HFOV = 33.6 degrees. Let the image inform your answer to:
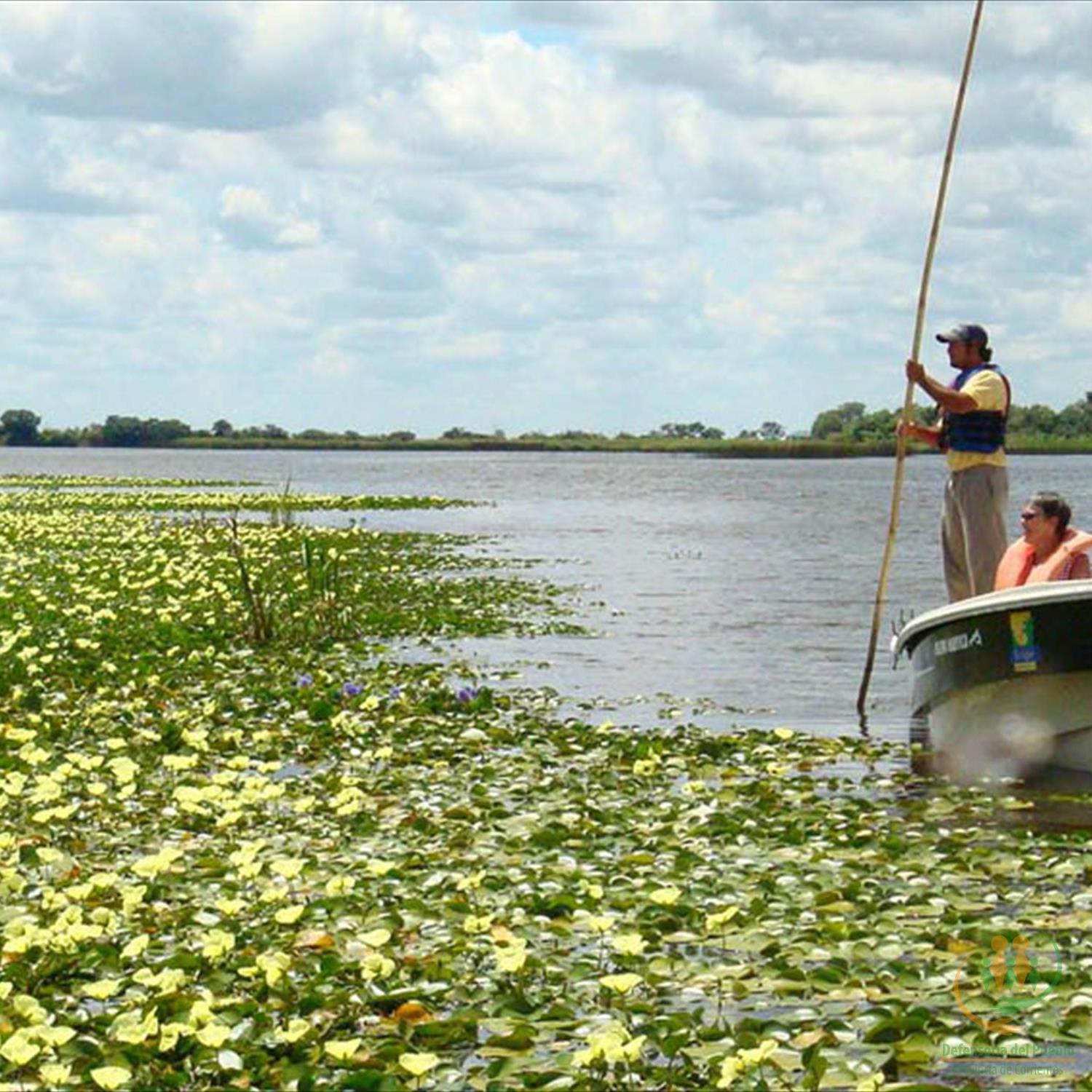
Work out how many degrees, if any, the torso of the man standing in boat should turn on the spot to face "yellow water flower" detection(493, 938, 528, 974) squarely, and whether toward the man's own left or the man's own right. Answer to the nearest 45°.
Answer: approximately 90° to the man's own left

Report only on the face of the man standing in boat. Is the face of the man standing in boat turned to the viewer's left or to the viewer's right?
to the viewer's left

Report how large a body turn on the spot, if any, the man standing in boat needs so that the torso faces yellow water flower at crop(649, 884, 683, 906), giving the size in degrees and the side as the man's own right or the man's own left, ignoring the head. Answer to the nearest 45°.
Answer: approximately 90° to the man's own left

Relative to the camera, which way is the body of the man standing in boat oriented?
to the viewer's left

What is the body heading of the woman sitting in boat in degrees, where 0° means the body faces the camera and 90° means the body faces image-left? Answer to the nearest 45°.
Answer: approximately 45°

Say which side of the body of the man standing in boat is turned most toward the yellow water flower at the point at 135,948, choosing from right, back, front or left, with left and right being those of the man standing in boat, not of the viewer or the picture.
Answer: left

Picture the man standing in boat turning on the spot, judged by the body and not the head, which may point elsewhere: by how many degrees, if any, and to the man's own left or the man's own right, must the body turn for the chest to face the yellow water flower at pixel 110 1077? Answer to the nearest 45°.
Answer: approximately 90° to the man's own left

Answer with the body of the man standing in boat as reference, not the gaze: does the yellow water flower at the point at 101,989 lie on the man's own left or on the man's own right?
on the man's own left

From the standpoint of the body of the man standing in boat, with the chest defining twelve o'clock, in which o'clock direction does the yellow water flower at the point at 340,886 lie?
The yellow water flower is roughly at 10 o'clock from the man standing in boat.
